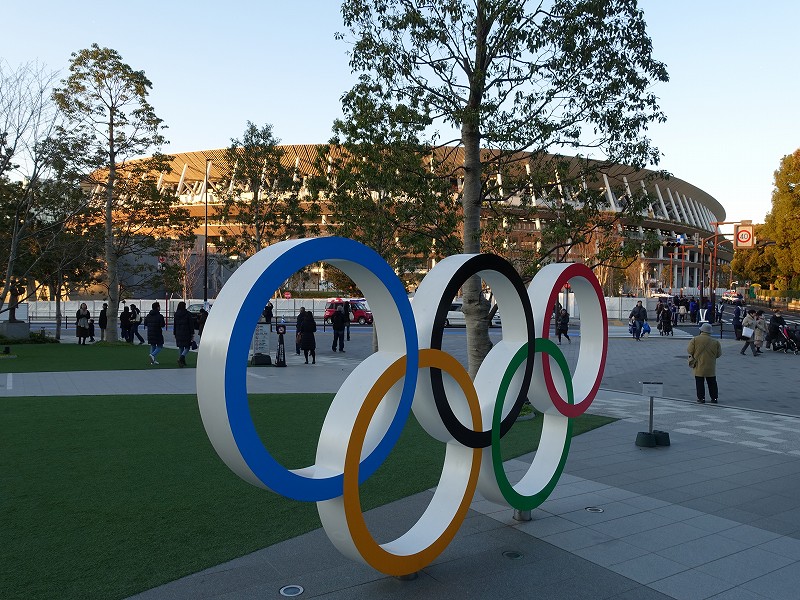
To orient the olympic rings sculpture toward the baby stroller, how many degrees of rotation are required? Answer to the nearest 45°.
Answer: approximately 90° to its left

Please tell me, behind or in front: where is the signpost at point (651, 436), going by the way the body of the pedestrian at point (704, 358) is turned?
behind

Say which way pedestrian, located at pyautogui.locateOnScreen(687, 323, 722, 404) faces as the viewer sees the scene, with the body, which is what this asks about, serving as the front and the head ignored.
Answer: away from the camera

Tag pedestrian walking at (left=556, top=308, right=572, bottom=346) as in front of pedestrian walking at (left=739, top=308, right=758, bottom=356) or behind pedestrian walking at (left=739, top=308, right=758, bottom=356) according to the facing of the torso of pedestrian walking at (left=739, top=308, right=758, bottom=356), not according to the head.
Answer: behind
